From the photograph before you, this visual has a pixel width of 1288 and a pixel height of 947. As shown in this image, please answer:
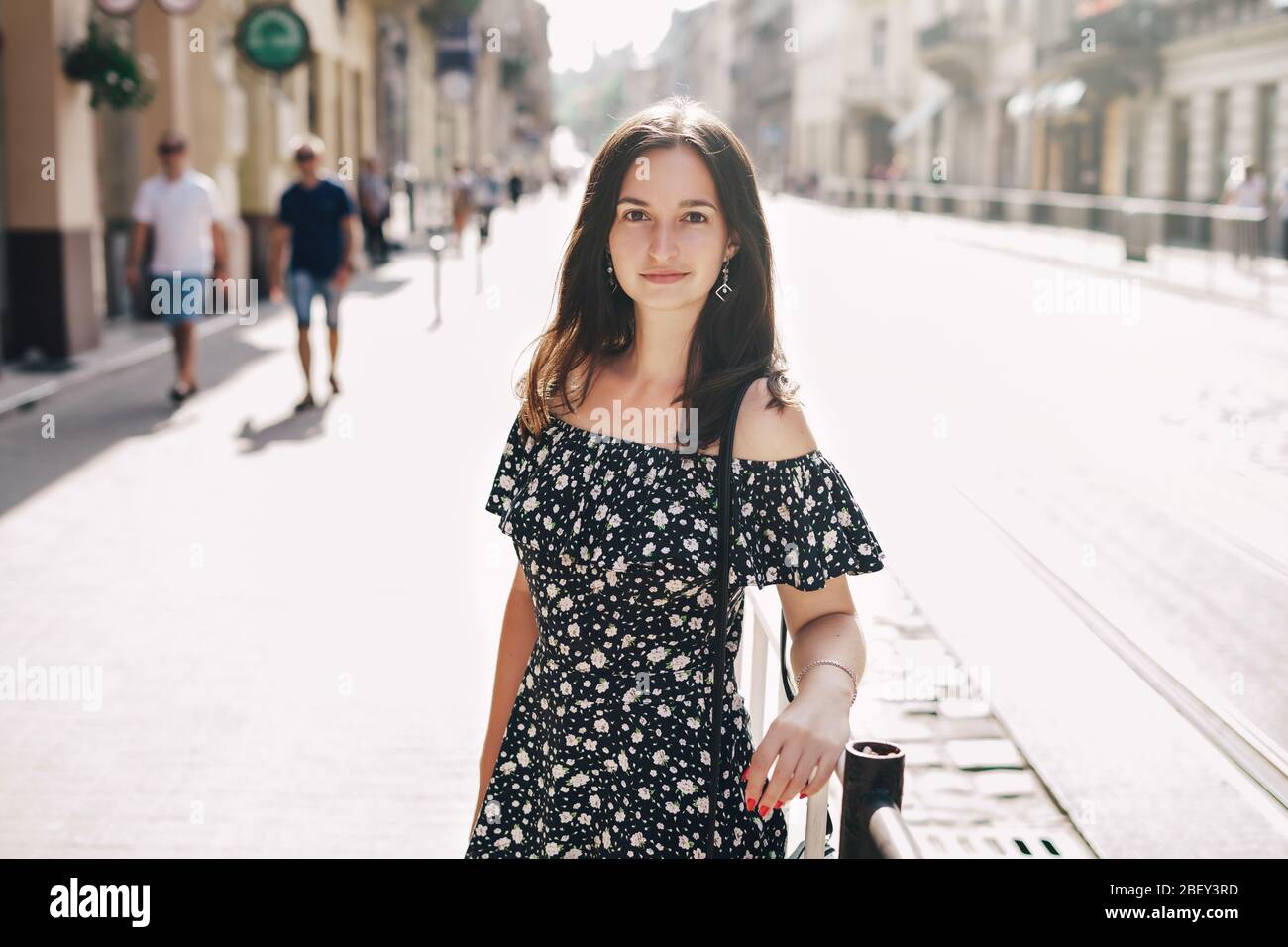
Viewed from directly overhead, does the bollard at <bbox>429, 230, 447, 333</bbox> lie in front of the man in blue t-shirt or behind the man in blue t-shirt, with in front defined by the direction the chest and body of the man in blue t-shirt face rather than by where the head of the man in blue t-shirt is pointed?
behind

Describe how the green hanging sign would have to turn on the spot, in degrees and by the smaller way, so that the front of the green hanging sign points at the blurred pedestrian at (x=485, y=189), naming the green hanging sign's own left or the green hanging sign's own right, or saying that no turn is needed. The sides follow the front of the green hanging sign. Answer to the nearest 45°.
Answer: approximately 180°

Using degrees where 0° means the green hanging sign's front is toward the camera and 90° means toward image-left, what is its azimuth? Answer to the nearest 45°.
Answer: approximately 0°

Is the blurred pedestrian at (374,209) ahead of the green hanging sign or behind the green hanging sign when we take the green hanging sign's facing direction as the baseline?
behind

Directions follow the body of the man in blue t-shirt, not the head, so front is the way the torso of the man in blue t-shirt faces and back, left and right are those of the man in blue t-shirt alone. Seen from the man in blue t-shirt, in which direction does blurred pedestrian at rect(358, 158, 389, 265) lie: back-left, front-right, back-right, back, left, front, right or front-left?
back

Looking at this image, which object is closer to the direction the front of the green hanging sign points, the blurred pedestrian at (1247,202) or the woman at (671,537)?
the woman

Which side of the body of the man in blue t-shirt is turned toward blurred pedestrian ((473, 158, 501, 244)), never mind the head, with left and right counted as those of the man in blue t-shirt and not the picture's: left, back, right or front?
back

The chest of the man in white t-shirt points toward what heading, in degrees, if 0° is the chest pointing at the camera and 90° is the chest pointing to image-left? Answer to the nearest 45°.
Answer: approximately 0°

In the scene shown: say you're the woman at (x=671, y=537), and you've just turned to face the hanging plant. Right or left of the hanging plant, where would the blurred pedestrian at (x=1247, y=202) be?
right
